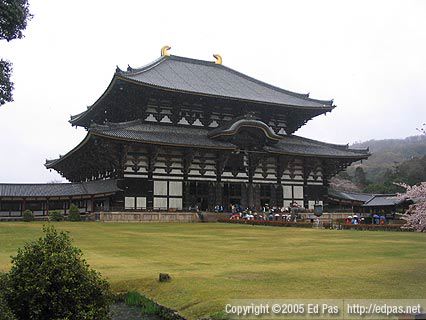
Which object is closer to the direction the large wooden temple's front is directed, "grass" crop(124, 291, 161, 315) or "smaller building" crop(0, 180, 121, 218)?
the grass

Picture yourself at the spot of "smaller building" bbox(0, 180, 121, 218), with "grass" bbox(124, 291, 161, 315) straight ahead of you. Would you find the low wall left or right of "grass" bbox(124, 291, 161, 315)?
left

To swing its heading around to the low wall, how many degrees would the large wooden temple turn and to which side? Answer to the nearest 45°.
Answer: approximately 45° to its right

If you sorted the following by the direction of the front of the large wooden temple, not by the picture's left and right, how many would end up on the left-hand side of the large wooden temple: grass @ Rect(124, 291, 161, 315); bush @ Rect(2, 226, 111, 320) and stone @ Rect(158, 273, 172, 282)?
0

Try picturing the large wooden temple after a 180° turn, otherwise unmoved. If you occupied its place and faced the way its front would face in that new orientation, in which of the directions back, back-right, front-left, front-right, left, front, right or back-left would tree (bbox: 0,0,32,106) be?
back-left

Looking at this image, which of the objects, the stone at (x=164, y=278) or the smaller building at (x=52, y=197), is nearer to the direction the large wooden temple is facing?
the stone

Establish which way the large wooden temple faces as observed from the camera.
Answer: facing the viewer and to the right of the viewer

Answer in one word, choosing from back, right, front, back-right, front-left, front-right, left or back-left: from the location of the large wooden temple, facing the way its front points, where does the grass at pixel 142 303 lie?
front-right

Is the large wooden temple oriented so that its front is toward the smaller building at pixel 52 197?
no

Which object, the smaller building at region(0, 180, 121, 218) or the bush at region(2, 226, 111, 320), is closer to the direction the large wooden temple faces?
the bush

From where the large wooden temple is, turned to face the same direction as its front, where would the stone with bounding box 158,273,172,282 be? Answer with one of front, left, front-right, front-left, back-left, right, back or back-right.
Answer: front-right
